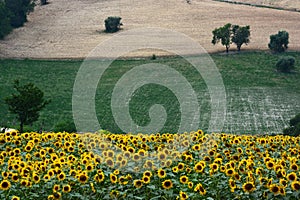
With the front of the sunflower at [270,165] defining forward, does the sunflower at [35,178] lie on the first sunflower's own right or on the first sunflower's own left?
on the first sunflower's own right

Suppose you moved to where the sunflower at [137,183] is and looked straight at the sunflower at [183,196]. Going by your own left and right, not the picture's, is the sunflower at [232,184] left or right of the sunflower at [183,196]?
left

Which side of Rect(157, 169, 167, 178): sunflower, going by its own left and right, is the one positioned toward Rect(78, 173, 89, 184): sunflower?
right

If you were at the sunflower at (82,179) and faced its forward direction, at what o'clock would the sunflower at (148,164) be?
the sunflower at (148,164) is roughly at 8 o'clock from the sunflower at (82,179).

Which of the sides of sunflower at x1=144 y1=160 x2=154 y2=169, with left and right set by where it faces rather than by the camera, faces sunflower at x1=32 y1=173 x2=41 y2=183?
right

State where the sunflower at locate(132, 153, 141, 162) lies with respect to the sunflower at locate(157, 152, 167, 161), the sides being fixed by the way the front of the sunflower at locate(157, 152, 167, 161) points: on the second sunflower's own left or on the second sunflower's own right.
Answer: on the second sunflower's own right

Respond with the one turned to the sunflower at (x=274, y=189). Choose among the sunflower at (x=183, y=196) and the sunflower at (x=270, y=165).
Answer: the sunflower at (x=270, y=165)

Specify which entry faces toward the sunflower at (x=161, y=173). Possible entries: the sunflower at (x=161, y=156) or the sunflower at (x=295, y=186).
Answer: the sunflower at (x=161, y=156)

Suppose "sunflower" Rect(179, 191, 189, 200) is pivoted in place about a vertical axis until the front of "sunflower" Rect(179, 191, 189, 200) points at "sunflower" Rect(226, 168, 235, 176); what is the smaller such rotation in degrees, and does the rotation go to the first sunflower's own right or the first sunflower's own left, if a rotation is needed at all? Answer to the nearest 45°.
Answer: approximately 135° to the first sunflower's own left

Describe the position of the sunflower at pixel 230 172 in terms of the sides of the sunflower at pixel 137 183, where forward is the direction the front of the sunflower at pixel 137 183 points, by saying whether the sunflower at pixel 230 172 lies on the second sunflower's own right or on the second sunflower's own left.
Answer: on the second sunflower's own left

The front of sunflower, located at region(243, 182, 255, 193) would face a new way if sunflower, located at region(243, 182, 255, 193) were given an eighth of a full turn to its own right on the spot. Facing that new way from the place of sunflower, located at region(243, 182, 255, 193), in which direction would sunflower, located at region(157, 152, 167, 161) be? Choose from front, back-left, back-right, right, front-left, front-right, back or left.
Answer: right
